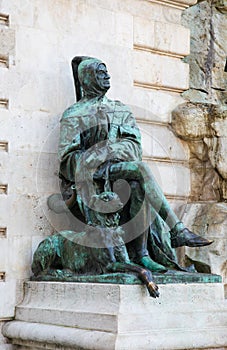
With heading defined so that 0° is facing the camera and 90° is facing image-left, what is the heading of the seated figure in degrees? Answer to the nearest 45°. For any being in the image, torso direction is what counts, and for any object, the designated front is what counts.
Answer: approximately 315°
